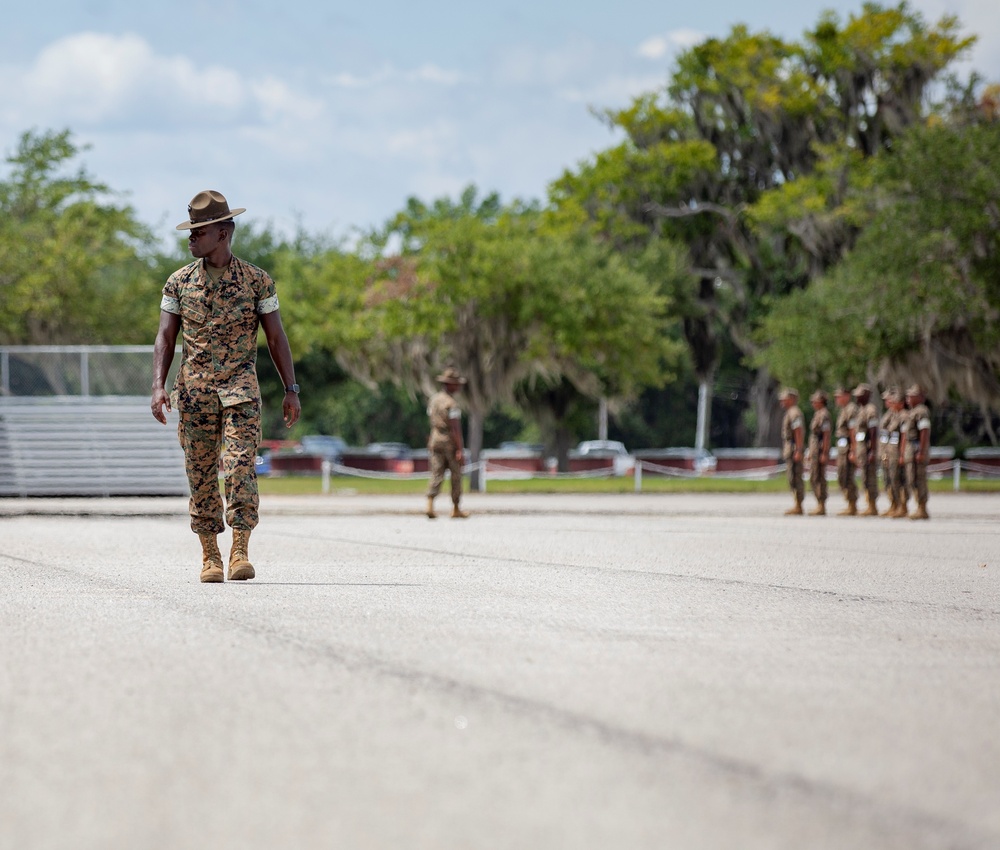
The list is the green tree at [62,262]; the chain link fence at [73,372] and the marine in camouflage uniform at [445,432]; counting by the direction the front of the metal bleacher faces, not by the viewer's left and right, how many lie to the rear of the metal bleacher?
2

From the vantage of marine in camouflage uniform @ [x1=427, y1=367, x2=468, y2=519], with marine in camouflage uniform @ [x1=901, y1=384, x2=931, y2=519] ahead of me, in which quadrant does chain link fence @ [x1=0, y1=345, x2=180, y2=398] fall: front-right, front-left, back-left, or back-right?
back-left

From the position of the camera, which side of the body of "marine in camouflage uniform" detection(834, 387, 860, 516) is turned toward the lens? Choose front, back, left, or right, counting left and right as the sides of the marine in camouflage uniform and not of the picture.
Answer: left

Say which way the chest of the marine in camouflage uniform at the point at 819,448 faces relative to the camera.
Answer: to the viewer's left

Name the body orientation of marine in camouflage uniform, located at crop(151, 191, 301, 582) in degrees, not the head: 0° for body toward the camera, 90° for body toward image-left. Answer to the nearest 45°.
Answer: approximately 0°

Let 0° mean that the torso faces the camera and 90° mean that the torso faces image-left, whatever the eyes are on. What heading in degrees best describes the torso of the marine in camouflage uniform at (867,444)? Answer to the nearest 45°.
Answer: approximately 90°

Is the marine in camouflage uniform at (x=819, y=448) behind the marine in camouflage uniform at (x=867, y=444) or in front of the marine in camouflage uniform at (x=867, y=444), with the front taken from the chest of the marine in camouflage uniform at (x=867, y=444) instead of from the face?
in front
